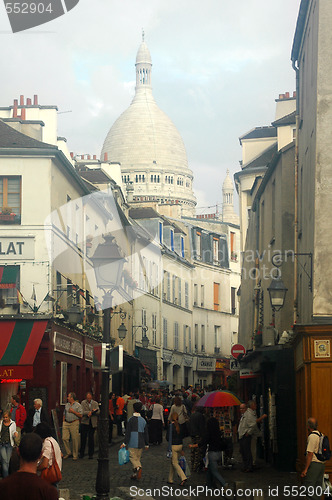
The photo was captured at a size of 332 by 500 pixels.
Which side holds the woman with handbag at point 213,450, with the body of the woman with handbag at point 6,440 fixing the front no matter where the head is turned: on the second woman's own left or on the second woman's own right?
on the second woman's own left

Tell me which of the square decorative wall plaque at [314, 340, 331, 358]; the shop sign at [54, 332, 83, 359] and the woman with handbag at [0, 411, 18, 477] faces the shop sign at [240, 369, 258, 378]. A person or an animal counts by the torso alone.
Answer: the shop sign at [54, 332, 83, 359]

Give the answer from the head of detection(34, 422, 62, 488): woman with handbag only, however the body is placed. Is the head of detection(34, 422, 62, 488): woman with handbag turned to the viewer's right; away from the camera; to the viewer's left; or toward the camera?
away from the camera

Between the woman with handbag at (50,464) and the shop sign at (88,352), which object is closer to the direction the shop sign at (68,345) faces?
the woman with handbag

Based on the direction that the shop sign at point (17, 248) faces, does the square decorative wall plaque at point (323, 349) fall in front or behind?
in front

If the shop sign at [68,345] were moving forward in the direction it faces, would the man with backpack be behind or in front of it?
in front
